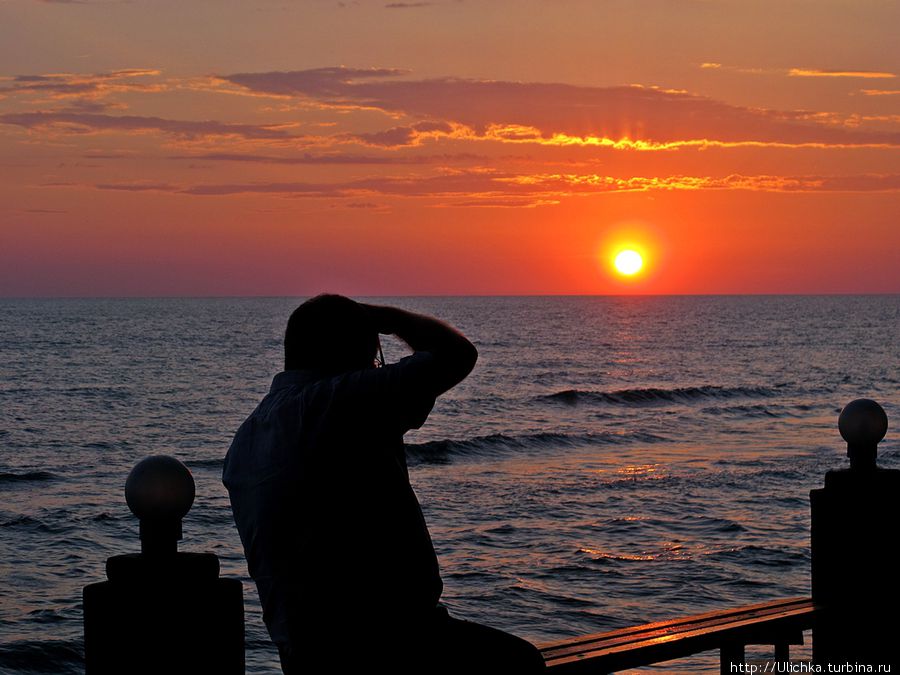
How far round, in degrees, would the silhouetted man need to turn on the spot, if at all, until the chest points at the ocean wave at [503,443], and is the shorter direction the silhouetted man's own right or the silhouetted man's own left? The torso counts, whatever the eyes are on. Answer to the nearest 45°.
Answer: approximately 45° to the silhouetted man's own left

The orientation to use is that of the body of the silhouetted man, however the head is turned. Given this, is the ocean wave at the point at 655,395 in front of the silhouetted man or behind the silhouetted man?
in front

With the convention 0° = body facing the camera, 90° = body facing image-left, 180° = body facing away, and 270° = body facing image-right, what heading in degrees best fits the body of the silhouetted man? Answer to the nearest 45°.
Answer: approximately 225°

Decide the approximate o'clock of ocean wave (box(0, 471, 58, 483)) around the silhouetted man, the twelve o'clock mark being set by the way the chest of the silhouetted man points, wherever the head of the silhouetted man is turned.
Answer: The ocean wave is roughly at 10 o'clock from the silhouetted man.
